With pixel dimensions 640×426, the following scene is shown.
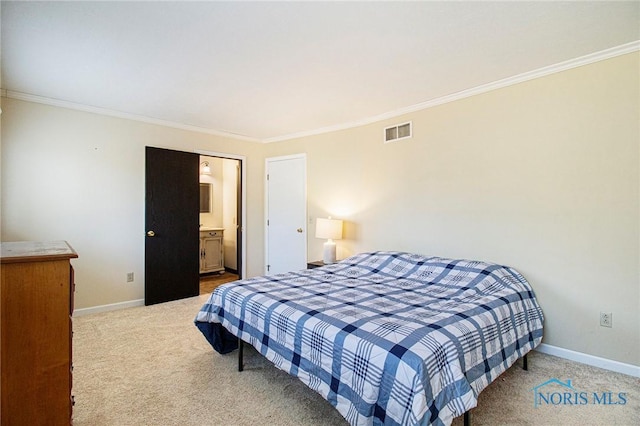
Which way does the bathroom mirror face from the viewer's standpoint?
toward the camera

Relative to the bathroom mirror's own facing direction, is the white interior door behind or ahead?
ahead

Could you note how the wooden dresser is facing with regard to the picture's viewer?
facing to the right of the viewer

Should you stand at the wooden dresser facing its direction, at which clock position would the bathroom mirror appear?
The bathroom mirror is roughly at 10 o'clock from the wooden dresser.

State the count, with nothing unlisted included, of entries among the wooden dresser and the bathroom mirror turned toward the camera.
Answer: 1

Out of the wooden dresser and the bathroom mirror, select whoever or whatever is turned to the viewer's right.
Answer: the wooden dresser

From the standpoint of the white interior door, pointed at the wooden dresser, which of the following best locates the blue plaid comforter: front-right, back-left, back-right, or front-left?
front-left

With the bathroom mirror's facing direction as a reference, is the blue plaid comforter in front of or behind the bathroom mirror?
in front

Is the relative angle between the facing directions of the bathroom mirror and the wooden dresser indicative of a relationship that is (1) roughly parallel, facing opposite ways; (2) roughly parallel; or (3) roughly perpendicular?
roughly perpendicular

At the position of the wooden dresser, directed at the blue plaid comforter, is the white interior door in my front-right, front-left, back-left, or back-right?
front-left
